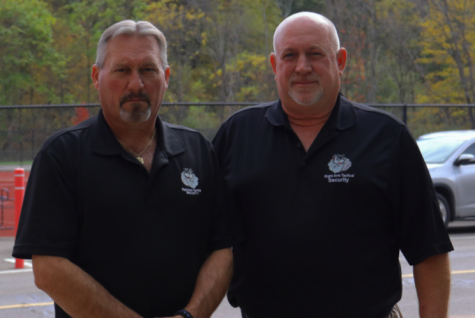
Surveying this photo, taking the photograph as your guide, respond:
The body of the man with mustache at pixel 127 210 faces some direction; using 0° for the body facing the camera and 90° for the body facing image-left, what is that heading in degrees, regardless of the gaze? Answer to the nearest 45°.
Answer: approximately 0°

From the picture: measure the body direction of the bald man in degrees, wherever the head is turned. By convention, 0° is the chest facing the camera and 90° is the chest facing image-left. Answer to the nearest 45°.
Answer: approximately 0°

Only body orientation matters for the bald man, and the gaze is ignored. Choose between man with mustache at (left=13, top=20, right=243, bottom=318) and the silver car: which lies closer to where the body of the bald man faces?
the man with mustache

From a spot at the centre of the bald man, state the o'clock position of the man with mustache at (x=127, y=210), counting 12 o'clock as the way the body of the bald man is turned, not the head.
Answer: The man with mustache is roughly at 2 o'clock from the bald man.

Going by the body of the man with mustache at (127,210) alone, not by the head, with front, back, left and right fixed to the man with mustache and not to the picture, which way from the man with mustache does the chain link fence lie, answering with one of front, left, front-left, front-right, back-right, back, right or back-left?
back

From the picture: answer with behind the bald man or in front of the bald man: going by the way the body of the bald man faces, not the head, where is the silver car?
behind

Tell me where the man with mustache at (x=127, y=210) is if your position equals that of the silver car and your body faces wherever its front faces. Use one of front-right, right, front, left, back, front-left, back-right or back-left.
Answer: front-left

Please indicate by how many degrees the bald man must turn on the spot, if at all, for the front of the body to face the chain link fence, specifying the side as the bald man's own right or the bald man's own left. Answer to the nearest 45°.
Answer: approximately 135° to the bald man's own right

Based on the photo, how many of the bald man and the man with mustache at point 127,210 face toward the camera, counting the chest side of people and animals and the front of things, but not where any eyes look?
2

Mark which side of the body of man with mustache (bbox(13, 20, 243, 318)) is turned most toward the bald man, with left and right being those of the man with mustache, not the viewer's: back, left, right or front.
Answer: left

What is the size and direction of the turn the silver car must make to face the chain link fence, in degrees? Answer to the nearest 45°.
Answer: approximately 45° to its right
